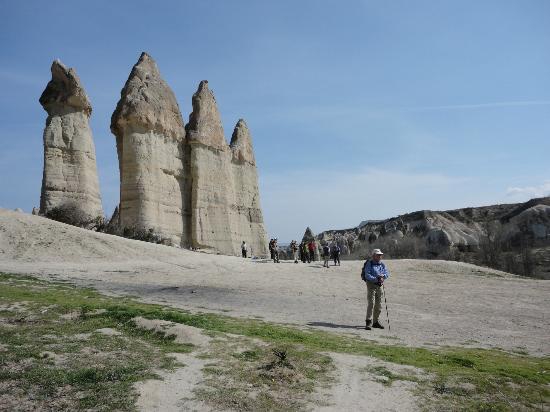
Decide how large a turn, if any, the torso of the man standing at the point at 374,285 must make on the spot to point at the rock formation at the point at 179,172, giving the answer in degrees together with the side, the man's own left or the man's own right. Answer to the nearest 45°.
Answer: approximately 180°

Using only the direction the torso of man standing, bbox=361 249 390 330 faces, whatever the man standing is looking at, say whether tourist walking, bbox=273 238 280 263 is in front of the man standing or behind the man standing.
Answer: behind

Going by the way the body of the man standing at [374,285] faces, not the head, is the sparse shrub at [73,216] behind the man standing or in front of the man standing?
behind

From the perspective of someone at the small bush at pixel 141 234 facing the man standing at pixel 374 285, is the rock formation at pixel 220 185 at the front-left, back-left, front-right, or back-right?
back-left

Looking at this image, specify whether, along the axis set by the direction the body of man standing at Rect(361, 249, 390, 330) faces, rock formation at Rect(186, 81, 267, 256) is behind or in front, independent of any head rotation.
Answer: behind

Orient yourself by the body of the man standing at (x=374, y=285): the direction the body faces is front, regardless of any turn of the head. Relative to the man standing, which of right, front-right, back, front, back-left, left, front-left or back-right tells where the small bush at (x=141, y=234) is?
back

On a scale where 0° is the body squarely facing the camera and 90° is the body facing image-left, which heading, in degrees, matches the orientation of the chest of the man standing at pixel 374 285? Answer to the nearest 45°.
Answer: approximately 315°
